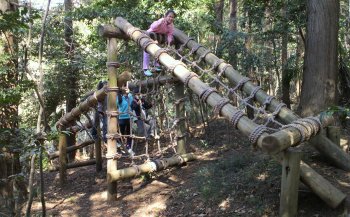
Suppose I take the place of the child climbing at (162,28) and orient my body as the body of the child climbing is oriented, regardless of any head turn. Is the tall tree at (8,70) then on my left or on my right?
on my right

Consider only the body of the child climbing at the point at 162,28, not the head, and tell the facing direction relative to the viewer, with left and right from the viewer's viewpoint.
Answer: facing the viewer and to the right of the viewer

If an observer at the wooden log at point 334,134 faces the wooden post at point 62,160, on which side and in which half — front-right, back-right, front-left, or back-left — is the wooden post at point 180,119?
front-right
